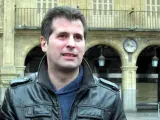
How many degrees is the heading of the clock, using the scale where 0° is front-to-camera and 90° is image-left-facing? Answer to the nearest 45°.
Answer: approximately 0°

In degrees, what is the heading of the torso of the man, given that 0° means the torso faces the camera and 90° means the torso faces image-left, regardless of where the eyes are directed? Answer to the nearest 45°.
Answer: approximately 0°

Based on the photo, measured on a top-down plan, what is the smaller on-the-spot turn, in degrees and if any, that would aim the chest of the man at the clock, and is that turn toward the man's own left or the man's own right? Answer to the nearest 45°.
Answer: approximately 180°

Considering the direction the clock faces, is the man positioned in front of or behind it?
in front

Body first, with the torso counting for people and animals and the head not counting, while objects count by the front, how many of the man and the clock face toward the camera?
2
